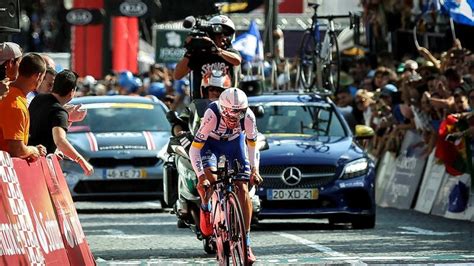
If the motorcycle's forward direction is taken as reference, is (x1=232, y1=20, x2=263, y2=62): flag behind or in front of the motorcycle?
behind

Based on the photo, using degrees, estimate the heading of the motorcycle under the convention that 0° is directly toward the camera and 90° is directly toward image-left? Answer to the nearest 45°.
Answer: approximately 0°

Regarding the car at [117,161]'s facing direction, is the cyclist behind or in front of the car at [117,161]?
in front
